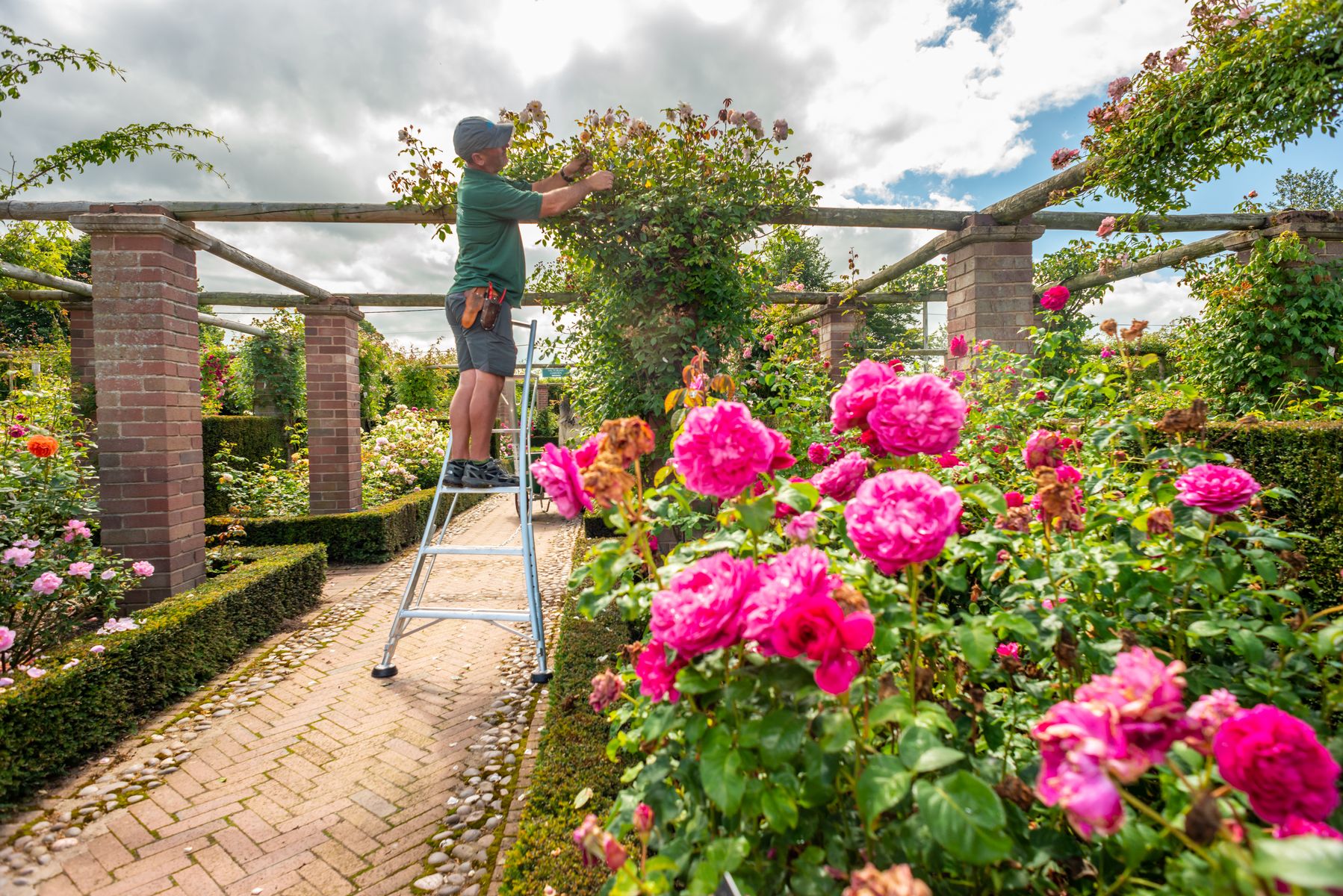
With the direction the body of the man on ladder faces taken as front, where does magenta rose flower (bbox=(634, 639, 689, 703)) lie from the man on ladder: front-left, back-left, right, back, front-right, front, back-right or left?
right

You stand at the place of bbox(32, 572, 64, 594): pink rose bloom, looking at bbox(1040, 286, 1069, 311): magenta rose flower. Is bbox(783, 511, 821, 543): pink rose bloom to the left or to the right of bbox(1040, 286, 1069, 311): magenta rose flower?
right

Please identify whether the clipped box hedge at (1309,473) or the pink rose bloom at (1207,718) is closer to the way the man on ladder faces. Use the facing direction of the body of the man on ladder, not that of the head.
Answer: the clipped box hedge

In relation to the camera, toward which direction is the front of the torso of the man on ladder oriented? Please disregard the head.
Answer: to the viewer's right

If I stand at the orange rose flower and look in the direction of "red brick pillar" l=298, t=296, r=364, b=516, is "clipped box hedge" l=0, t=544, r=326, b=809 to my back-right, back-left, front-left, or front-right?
back-right

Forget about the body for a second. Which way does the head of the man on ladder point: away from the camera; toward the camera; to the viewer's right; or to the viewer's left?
to the viewer's right

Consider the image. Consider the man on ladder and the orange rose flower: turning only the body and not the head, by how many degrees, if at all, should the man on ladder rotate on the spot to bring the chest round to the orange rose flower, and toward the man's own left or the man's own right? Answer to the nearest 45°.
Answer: approximately 180°

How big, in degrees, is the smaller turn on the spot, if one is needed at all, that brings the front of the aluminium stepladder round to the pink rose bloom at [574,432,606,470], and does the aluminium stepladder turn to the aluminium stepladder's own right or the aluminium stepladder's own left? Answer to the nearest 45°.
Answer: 0° — it already faces it

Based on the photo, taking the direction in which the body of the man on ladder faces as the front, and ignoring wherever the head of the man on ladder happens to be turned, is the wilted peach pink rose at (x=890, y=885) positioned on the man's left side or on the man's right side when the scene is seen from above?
on the man's right side

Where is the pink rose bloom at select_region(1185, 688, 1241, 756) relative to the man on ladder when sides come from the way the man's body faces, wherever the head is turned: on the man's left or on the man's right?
on the man's right

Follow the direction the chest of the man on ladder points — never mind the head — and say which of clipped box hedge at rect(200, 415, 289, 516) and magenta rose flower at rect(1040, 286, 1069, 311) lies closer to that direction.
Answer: the magenta rose flower

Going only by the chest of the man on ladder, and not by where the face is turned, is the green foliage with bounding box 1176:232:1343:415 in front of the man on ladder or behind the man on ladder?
in front
